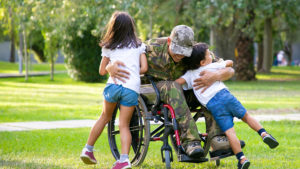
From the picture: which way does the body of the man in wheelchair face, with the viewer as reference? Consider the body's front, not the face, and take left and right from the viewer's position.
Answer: facing the viewer and to the right of the viewer

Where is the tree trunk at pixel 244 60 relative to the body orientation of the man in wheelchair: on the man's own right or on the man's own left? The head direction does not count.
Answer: on the man's own left

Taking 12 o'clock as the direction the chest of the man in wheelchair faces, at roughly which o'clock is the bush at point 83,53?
The bush is roughly at 7 o'clock from the man in wheelchair.

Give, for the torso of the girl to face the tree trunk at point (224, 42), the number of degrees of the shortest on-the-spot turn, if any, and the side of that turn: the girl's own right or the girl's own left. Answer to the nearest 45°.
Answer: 0° — they already face it

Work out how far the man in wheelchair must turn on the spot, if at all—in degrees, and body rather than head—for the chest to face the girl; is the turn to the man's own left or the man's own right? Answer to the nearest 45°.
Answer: approximately 135° to the man's own right

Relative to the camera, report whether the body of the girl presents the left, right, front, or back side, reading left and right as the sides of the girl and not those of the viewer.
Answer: back

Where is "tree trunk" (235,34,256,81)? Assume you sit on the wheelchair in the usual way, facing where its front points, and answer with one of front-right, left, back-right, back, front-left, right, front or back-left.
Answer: back-left

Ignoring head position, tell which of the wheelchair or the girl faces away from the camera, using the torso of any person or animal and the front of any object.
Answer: the girl
